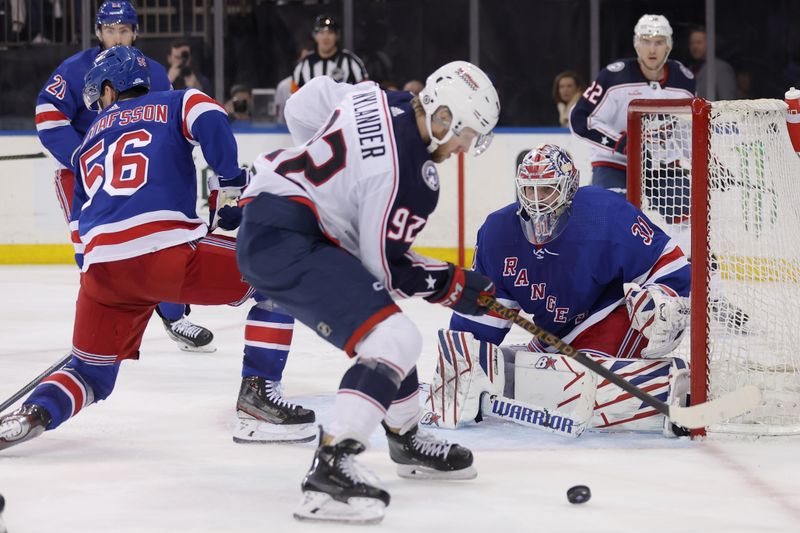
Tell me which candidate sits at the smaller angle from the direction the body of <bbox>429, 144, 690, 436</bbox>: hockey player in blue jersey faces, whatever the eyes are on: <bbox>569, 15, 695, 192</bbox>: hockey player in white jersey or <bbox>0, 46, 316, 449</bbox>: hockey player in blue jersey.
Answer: the hockey player in blue jersey

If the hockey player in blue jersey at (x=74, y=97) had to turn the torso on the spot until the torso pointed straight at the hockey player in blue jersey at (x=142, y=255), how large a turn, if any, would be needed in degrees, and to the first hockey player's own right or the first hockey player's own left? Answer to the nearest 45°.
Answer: approximately 45° to the first hockey player's own right

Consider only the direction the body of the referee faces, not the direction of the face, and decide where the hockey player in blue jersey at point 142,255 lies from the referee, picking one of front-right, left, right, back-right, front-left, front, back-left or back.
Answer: front

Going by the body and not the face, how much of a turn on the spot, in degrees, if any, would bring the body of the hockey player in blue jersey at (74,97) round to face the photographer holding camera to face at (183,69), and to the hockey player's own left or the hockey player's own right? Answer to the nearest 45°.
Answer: approximately 135° to the hockey player's own left

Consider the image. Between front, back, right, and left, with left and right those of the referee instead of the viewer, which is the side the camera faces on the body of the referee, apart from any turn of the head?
front

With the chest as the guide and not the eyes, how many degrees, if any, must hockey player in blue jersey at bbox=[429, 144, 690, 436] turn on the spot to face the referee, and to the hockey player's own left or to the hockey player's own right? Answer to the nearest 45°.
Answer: approximately 135° to the hockey player's own right

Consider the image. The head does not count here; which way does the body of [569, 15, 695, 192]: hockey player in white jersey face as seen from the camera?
toward the camera

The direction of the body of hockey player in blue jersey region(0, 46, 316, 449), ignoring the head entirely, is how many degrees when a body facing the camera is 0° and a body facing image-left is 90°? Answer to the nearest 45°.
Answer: approximately 225°

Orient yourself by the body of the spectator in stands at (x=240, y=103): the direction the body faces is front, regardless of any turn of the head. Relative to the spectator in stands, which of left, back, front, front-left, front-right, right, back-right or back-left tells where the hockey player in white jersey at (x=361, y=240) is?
front

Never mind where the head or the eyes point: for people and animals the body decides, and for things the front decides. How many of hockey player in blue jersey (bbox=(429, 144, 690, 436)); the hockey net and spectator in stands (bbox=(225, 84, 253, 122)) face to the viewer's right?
0

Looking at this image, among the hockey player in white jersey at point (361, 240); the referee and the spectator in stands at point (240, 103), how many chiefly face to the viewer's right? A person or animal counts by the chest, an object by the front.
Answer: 1

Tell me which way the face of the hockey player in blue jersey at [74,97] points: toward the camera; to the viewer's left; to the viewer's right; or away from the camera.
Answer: toward the camera

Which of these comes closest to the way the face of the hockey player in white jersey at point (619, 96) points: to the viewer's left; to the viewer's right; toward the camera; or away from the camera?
toward the camera

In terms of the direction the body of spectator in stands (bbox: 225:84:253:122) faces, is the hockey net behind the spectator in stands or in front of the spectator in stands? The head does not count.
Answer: in front

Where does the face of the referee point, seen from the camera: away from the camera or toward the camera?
toward the camera

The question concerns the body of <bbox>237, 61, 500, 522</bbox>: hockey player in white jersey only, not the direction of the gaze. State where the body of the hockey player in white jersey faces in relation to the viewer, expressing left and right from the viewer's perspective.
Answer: facing to the right of the viewer

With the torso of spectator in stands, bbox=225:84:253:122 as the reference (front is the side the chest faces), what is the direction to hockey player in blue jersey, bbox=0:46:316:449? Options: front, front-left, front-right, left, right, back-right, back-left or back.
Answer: front

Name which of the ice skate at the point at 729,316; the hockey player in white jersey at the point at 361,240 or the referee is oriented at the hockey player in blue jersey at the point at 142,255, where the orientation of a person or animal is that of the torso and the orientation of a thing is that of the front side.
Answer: the referee
